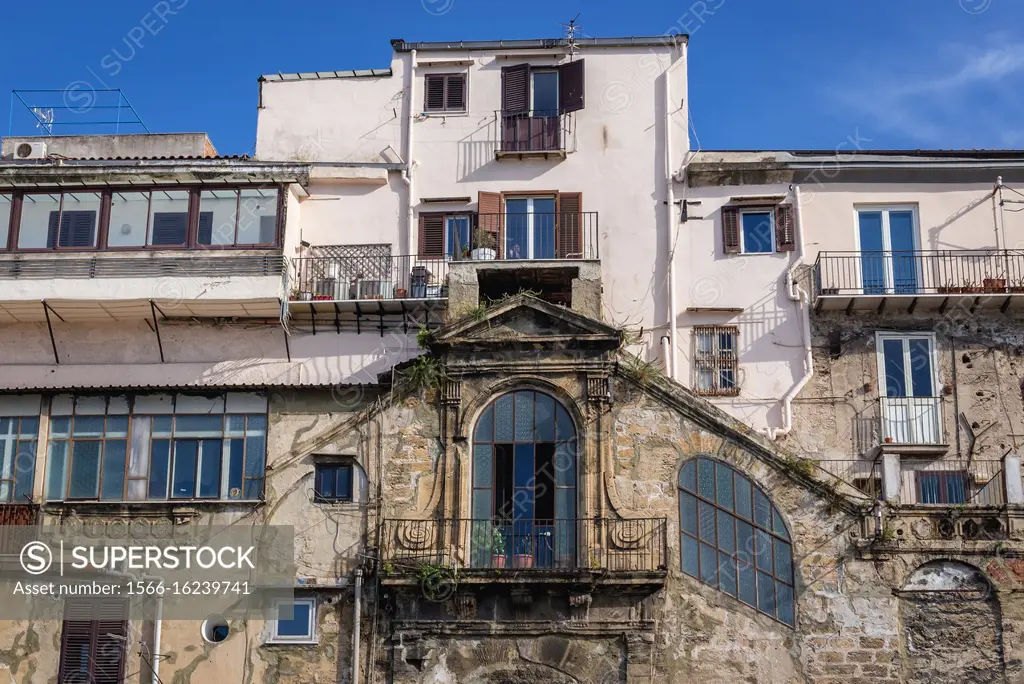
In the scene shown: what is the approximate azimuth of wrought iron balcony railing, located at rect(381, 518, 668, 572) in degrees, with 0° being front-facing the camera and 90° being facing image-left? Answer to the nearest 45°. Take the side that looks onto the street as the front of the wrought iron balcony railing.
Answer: approximately 0°

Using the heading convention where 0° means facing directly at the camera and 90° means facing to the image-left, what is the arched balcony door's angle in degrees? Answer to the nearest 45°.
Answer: approximately 0°

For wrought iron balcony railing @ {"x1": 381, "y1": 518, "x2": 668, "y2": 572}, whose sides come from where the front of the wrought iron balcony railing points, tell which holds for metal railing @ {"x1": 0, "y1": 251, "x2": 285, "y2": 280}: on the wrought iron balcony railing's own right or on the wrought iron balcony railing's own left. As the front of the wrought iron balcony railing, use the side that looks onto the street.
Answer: on the wrought iron balcony railing's own right
